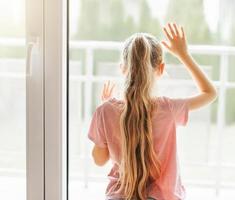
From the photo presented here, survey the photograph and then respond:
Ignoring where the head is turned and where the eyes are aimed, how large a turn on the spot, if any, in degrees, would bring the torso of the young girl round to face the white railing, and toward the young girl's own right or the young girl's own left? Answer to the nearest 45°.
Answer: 0° — they already face it

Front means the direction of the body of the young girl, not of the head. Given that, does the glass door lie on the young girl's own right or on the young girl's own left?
on the young girl's own left

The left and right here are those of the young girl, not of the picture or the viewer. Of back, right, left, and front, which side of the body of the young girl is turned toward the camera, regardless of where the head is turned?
back

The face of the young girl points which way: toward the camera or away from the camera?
away from the camera
